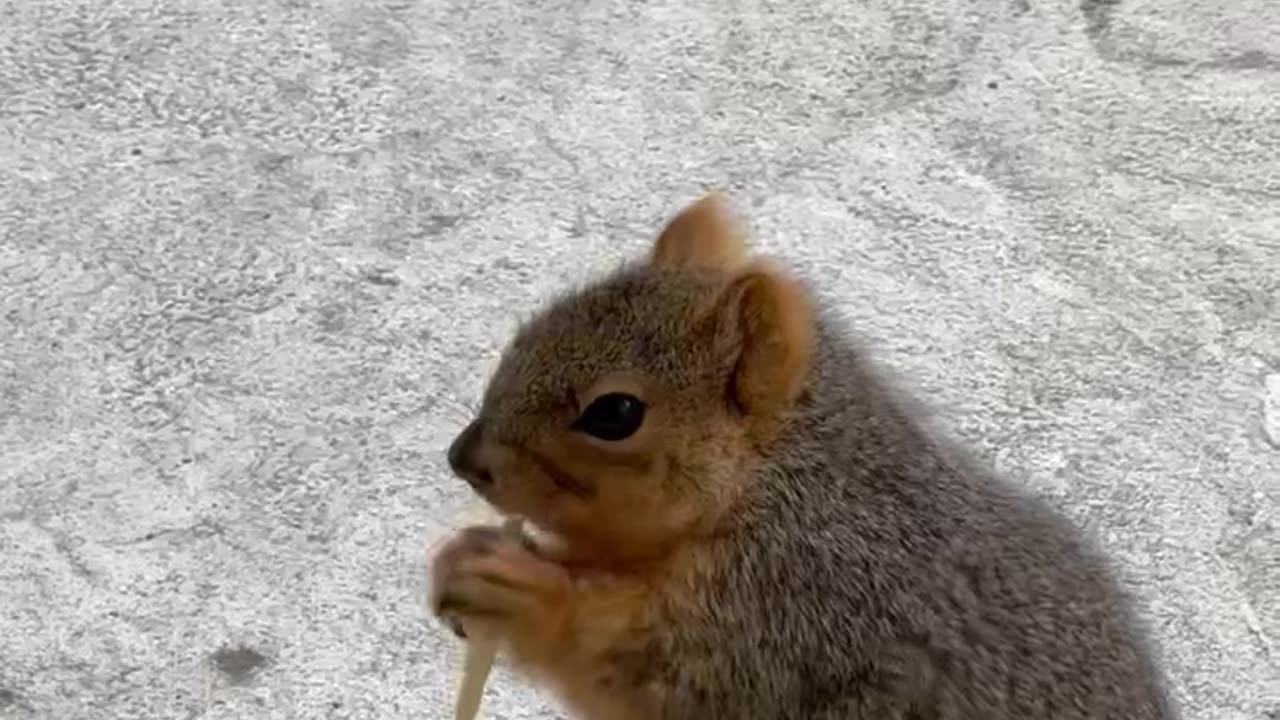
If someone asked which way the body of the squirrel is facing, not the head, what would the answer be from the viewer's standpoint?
to the viewer's left
